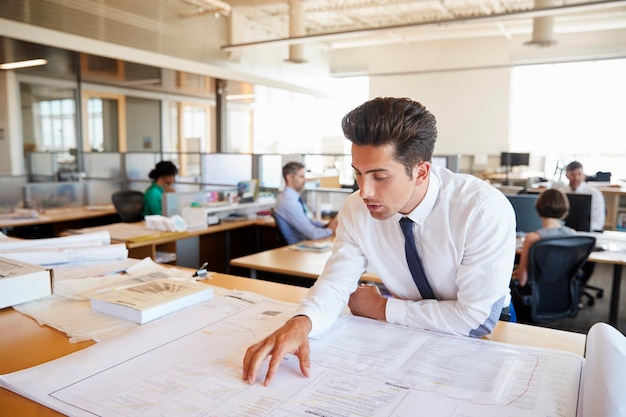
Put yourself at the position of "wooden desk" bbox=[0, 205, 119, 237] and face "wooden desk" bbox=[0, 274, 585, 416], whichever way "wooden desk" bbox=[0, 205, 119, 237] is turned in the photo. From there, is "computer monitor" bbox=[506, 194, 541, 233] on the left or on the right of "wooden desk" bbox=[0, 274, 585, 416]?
left

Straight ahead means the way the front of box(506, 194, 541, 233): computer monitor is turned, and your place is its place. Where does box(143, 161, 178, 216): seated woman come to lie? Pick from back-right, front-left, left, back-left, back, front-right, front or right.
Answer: right

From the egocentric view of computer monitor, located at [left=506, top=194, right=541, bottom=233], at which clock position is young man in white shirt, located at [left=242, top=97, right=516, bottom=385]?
The young man in white shirt is roughly at 12 o'clock from the computer monitor.

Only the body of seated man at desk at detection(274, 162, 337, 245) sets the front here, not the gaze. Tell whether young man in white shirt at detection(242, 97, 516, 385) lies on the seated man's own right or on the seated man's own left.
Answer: on the seated man's own right

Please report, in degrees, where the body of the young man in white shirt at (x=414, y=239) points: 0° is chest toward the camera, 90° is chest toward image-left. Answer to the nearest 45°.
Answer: approximately 45°

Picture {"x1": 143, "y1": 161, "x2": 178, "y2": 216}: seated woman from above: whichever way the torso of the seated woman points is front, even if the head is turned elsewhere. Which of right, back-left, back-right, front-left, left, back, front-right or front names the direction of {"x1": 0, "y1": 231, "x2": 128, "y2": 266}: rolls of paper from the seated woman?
right

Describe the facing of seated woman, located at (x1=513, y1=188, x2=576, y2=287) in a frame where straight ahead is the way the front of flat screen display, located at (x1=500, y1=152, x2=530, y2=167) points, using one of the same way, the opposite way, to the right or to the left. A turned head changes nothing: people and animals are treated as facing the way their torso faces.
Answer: the opposite way

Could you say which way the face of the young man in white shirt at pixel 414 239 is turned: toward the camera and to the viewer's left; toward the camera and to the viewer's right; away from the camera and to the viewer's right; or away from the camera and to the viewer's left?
toward the camera and to the viewer's left

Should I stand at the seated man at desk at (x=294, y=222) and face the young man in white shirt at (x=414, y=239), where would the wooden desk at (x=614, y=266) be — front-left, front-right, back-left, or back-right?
front-left

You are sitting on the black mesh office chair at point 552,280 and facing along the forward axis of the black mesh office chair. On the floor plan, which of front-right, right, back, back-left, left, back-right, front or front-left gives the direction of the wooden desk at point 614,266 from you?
right

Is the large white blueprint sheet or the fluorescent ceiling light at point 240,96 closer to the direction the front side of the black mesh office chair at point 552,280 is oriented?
the fluorescent ceiling light

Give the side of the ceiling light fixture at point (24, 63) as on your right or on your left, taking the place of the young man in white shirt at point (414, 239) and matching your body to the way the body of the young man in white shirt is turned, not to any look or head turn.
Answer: on your right

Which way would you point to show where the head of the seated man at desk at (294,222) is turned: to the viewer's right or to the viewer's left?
to the viewer's right

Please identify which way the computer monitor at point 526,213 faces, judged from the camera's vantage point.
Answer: facing the viewer

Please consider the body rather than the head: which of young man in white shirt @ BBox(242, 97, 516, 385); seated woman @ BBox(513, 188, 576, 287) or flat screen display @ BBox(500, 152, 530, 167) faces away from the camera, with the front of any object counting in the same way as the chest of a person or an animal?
the seated woman

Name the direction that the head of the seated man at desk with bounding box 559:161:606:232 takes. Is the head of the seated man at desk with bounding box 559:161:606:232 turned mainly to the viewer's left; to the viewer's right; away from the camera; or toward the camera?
toward the camera

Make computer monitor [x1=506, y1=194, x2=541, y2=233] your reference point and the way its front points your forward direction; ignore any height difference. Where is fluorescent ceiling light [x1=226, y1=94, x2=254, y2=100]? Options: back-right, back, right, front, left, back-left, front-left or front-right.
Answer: back-right

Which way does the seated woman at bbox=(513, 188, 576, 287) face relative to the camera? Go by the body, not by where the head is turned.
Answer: away from the camera

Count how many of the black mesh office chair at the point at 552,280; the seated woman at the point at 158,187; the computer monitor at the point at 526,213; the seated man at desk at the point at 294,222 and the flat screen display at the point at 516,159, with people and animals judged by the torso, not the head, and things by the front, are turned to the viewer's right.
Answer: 2

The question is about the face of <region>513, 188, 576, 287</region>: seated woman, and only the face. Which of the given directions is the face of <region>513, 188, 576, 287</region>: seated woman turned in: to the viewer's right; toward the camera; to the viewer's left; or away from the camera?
away from the camera

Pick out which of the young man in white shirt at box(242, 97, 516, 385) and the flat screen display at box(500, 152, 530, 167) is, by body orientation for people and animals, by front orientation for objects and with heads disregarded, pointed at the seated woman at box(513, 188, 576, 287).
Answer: the flat screen display

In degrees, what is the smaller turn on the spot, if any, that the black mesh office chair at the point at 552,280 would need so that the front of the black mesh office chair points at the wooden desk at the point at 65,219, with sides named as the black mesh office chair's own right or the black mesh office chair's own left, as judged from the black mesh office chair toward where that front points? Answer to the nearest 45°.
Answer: approximately 45° to the black mesh office chair's own left
